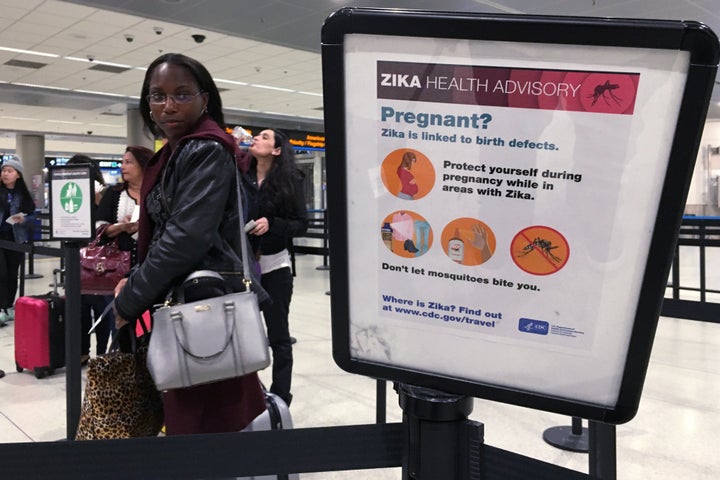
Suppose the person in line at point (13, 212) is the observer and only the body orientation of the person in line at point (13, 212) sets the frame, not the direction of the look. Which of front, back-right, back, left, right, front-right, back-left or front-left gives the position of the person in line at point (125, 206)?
front-left

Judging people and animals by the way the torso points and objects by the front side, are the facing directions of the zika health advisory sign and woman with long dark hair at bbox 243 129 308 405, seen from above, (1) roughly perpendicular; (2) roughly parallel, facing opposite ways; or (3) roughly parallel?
roughly perpendicular

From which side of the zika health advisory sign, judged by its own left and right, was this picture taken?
front

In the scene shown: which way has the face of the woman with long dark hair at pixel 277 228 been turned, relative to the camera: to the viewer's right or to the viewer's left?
to the viewer's left

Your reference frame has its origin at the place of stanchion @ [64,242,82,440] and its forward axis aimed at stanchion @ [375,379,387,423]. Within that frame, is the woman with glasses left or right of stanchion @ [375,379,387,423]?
right

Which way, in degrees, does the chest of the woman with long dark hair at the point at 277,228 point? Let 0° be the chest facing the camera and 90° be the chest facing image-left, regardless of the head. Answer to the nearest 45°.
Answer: approximately 90°

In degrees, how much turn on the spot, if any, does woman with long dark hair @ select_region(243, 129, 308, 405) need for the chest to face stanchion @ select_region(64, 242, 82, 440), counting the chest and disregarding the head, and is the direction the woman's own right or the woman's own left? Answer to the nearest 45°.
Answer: approximately 45° to the woman's own left

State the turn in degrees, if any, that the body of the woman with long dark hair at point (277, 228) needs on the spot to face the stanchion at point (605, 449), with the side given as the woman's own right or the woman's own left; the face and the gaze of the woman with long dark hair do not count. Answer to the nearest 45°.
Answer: approximately 135° to the woman's own left

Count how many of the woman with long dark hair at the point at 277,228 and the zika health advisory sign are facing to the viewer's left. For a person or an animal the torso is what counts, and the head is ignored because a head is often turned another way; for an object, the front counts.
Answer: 1

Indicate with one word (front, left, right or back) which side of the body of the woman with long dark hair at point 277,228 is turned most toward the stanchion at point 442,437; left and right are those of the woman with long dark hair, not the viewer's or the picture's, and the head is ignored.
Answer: left

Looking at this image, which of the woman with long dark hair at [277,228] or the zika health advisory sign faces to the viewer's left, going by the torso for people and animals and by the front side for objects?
the woman with long dark hair
